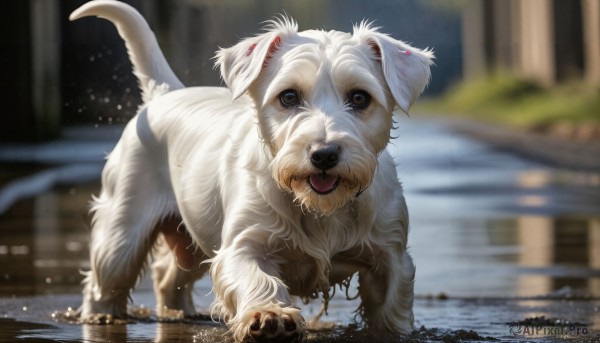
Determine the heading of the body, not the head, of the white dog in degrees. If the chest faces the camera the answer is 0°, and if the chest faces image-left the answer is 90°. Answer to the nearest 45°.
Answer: approximately 315°
